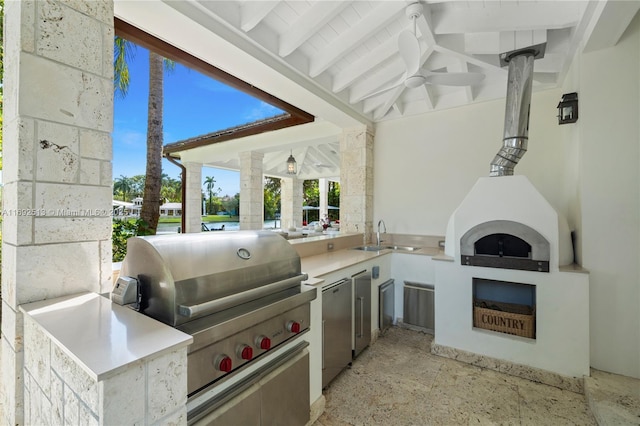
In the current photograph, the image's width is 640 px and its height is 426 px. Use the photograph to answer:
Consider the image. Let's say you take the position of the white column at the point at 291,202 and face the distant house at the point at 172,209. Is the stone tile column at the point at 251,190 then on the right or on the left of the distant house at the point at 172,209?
left

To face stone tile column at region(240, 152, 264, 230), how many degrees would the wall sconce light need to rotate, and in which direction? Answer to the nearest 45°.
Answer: approximately 45° to its right

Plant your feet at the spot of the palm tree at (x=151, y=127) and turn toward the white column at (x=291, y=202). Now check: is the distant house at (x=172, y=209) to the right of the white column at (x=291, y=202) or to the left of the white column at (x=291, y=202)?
left

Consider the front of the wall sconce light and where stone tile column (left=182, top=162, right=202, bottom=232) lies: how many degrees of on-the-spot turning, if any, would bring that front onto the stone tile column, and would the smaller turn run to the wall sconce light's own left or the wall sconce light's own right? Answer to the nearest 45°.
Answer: approximately 45° to the wall sconce light's own right

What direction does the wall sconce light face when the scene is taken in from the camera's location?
facing the viewer and to the left of the viewer

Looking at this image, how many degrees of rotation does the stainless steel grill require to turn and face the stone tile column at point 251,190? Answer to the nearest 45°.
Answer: approximately 135° to its left

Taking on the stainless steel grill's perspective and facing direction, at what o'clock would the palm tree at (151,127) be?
The palm tree is roughly at 7 o'clock from the stainless steel grill.

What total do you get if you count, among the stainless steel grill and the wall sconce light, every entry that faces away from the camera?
0

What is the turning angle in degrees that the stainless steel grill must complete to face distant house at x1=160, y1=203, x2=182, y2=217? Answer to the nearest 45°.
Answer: approximately 135° to its left

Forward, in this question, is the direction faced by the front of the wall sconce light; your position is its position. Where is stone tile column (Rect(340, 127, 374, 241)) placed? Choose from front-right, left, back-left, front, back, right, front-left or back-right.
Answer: front-right

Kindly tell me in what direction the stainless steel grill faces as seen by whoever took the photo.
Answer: facing the viewer and to the right of the viewer

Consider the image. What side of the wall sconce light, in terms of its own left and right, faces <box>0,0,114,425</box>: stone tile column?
front

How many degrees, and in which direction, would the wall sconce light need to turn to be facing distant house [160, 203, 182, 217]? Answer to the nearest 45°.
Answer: approximately 45° to its right

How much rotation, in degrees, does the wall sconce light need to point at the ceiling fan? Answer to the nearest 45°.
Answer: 0° — it already faces it
